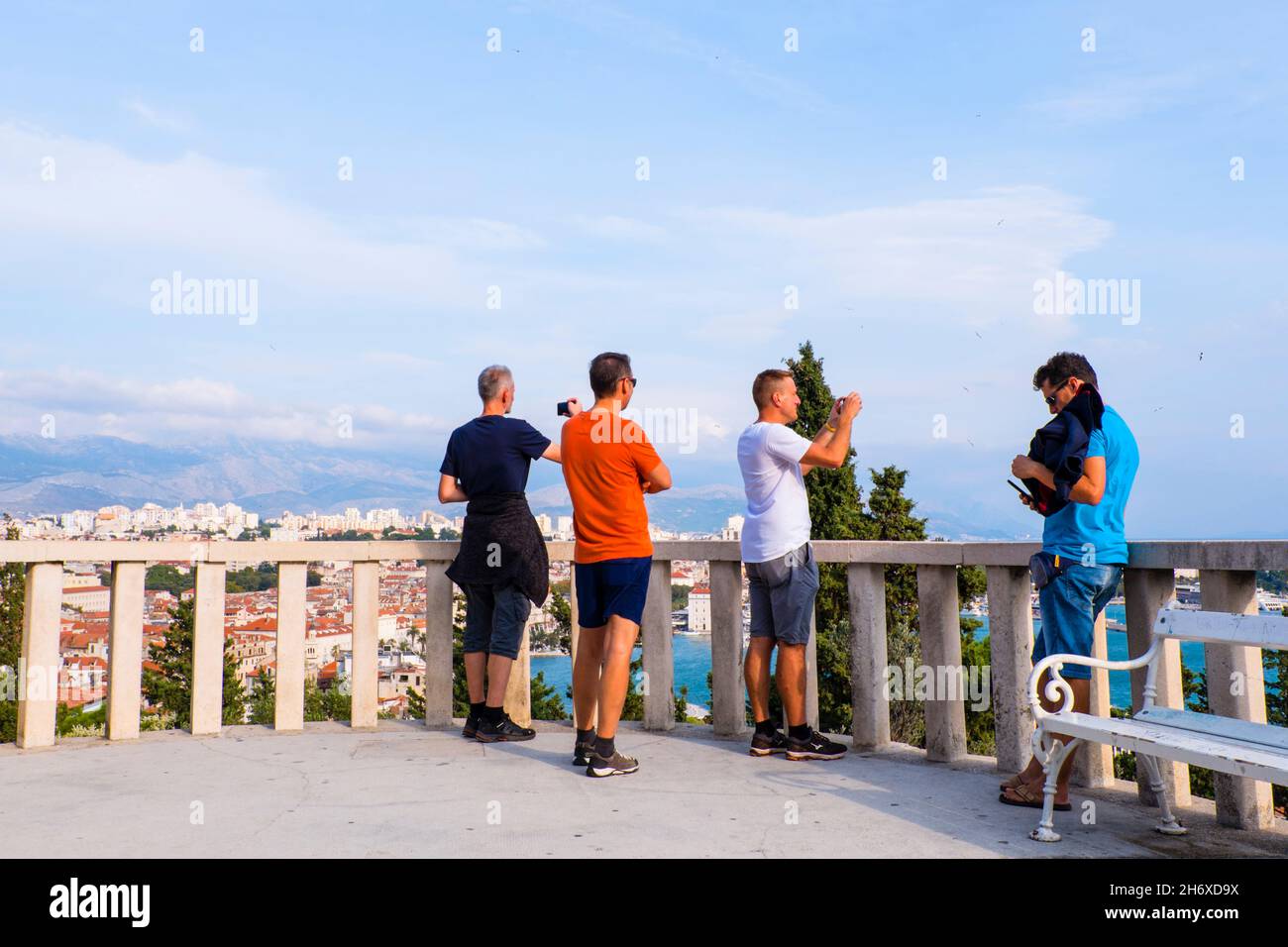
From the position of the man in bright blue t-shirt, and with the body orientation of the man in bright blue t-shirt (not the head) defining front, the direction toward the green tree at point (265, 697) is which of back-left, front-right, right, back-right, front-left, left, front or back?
front-right

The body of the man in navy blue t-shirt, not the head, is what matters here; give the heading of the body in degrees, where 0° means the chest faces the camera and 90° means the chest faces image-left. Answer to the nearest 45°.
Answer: approximately 225°

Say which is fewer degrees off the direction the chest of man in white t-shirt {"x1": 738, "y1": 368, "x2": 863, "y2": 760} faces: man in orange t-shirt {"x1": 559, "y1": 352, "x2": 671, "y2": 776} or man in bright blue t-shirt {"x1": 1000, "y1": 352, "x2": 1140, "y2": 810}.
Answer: the man in bright blue t-shirt

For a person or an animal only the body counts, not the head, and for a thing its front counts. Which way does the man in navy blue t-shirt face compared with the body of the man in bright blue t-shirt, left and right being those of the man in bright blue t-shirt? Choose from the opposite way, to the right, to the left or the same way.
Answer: to the right

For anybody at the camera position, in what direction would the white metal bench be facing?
facing the viewer and to the left of the viewer

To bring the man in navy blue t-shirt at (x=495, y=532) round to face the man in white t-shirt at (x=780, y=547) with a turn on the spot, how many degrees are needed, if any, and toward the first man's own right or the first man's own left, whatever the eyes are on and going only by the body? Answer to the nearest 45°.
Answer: approximately 90° to the first man's own right

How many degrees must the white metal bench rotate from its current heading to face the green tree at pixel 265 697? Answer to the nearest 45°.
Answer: approximately 90° to its right

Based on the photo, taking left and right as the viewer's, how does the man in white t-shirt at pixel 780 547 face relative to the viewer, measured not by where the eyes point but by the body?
facing to the right of the viewer

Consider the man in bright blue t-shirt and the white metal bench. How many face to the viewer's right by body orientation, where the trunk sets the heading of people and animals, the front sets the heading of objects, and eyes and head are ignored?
0

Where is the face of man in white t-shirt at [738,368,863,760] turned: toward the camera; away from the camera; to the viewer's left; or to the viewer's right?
to the viewer's right

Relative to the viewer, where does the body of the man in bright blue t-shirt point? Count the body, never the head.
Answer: to the viewer's left

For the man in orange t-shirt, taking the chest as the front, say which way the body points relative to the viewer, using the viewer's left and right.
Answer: facing away from the viewer and to the right of the viewer

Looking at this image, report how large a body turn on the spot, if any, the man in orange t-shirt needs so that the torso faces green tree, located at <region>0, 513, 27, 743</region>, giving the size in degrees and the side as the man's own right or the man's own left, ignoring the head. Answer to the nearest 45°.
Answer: approximately 90° to the man's own left
